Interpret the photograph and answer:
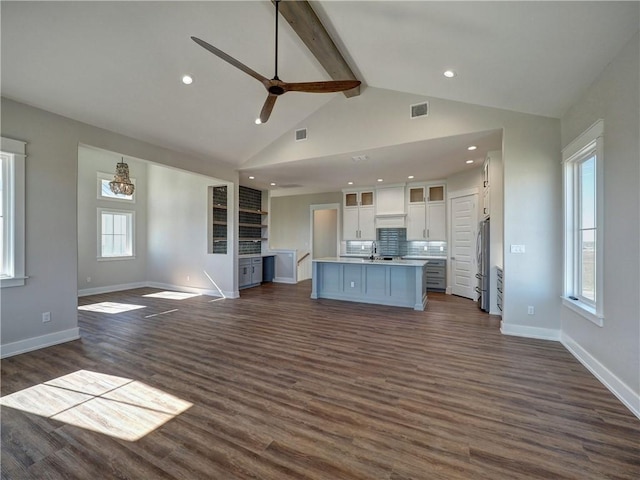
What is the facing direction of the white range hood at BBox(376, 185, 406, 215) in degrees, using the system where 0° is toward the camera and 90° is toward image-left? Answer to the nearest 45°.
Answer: approximately 0°

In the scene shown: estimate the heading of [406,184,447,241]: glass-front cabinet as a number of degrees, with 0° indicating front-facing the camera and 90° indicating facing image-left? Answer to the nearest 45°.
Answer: approximately 0°

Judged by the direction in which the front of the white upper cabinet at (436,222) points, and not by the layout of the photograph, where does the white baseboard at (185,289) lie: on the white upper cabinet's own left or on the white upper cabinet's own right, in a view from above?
on the white upper cabinet's own right

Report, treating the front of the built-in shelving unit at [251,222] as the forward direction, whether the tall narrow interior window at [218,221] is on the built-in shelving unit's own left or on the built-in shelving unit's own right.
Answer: on the built-in shelving unit's own right

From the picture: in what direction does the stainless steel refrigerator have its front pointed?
to the viewer's left

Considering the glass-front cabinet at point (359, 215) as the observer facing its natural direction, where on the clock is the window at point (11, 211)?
The window is roughly at 1 o'clock from the glass-front cabinet.

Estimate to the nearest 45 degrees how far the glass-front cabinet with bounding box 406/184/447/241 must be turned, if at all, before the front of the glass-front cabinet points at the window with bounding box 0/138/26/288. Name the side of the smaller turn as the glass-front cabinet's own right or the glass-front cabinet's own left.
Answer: approximately 45° to the glass-front cabinet's own right

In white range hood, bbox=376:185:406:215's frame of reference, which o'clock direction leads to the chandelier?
The chandelier is roughly at 2 o'clock from the white range hood.

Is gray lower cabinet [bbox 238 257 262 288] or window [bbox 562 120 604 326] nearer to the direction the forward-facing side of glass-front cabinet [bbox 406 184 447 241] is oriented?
the window

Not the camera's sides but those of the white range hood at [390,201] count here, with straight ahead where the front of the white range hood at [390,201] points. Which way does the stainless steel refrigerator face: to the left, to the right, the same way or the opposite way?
to the right
